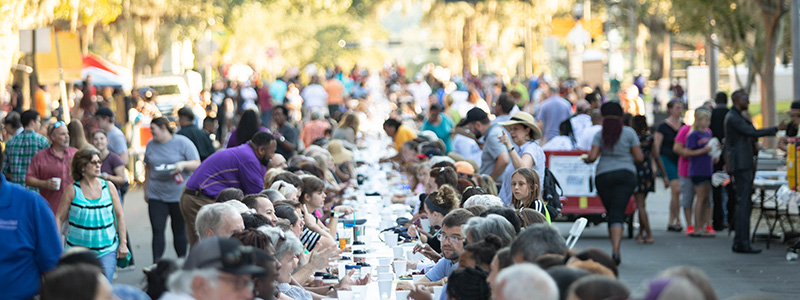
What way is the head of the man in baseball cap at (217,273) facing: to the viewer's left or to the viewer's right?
to the viewer's right

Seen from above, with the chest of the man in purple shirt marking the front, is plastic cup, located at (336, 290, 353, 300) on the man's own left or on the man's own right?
on the man's own right

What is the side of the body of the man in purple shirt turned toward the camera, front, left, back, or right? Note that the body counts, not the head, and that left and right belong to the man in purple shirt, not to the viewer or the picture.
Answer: right

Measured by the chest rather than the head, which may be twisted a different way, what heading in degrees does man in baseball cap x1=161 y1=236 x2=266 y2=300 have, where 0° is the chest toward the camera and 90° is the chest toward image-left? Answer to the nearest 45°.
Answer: approximately 270°

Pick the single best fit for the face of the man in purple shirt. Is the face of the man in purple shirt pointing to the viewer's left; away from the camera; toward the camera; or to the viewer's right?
to the viewer's right

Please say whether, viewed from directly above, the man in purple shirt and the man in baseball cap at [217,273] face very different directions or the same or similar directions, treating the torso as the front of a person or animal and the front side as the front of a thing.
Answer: same or similar directions

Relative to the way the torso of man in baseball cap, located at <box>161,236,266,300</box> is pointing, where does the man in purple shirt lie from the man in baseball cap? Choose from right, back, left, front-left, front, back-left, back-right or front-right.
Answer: left

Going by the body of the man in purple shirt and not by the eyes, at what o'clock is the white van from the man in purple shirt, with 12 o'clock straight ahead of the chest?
The white van is roughly at 9 o'clock from the man in purple shirt.

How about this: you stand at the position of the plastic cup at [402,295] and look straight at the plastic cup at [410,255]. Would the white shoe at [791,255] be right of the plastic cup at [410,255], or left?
right

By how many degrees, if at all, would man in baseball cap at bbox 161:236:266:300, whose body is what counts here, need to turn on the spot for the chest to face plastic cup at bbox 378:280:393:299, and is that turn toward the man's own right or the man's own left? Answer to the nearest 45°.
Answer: approximately 45° to the man's own left
